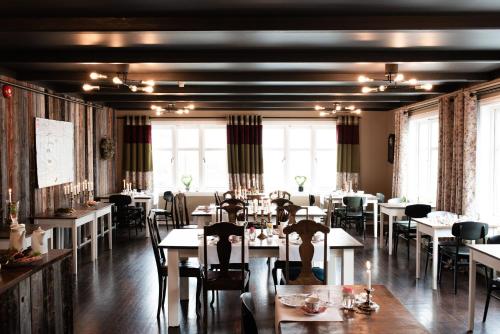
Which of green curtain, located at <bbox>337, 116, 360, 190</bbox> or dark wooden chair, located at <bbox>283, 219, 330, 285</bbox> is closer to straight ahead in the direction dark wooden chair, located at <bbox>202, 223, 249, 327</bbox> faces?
the green curtain

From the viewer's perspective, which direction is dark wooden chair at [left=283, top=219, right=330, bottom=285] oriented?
away from the camera

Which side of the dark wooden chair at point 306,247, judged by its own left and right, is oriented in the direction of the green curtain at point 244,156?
front

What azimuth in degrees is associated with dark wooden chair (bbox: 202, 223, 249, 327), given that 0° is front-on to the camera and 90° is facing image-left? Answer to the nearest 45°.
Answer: approximately 180°

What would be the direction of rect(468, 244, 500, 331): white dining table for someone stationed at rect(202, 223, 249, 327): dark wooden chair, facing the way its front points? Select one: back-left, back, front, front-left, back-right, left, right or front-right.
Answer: right

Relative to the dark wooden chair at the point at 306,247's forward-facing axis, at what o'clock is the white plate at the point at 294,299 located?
The white plate is roughly at 6 o'clock from the dark wooden chair.

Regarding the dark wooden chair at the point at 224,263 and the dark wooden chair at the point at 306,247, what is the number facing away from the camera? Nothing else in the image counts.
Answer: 2

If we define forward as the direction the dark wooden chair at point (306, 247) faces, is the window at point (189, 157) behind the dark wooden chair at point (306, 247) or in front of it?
in front

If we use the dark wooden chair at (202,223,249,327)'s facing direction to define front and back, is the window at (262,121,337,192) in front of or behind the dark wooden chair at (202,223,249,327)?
in front
